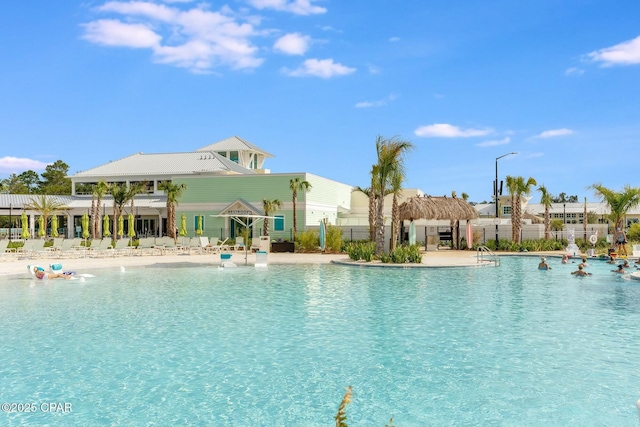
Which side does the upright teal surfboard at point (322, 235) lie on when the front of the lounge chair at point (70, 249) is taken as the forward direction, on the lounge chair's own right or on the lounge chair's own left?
on the lounge chair's own left

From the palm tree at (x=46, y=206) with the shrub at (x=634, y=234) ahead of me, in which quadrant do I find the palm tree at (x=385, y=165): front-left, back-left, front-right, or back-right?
front-right

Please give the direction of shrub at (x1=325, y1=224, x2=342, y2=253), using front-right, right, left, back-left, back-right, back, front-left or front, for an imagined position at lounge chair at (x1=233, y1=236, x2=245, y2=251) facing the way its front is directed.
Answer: left

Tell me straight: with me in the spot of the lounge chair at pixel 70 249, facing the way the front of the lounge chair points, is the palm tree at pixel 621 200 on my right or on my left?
on my left

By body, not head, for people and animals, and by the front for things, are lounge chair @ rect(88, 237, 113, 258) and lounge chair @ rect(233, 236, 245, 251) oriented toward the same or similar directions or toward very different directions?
same or similar directions

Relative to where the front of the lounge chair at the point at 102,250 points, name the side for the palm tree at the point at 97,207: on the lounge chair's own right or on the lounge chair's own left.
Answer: on the lounge chair's own right

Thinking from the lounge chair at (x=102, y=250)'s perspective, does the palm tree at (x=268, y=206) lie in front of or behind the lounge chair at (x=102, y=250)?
behind

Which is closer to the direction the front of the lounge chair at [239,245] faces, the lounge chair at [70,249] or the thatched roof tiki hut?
the lounge chair

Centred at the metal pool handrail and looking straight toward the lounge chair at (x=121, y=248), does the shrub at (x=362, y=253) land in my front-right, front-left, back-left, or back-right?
front-left

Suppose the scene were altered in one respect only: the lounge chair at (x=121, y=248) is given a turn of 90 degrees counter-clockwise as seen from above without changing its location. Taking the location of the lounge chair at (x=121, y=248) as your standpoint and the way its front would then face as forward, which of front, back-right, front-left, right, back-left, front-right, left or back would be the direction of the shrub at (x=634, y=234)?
front-left

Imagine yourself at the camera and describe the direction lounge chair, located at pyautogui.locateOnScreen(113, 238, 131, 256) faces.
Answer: facing the viewer and to the left of the viewer

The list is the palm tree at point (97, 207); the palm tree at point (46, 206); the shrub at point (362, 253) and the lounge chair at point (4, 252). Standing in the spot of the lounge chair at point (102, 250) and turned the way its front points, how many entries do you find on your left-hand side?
1

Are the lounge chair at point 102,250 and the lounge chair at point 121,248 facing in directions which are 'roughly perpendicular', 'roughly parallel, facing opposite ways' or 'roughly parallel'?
roughly parallel

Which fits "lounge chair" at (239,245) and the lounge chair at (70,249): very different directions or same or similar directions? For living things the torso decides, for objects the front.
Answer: same or similar directions

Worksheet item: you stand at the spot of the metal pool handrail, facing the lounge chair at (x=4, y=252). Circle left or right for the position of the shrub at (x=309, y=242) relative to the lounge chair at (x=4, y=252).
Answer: right

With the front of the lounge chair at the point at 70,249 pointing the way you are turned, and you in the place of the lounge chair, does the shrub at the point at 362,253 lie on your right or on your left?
on your left

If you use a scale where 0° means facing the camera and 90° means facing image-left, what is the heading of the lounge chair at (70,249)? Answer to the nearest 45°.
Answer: approximately 45°
